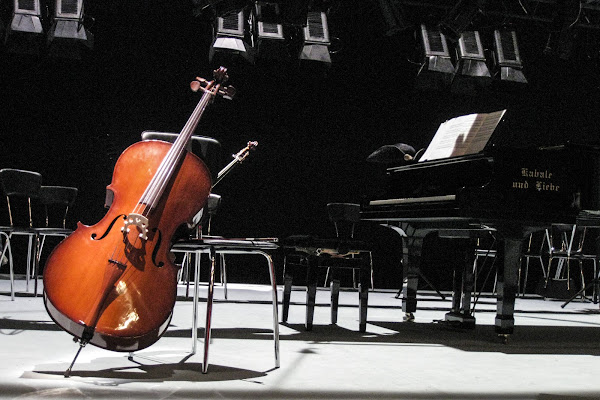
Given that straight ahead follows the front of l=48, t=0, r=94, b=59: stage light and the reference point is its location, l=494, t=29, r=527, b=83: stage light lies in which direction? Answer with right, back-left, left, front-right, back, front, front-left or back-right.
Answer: left

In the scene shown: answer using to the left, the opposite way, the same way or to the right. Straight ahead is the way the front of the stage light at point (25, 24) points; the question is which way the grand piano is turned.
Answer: to the right

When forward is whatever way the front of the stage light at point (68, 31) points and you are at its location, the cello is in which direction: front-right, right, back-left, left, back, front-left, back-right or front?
front

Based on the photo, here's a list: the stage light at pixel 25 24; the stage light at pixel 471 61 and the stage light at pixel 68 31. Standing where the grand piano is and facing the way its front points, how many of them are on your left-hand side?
0

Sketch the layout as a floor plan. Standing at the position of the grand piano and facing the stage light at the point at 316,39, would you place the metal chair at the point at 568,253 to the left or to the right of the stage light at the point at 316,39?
right

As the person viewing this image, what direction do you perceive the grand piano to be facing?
facing the viewer and to the left of the viewer

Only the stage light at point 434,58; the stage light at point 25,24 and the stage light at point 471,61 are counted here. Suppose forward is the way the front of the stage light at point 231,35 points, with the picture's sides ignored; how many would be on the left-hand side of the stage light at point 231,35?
2

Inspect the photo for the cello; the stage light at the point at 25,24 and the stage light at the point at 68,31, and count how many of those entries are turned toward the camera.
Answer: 3

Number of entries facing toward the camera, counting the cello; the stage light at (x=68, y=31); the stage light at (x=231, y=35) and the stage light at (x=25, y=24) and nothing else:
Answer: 4

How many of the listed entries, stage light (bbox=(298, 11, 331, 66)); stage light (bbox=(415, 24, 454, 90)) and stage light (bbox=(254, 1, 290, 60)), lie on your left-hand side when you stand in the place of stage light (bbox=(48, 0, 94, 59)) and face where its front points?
3

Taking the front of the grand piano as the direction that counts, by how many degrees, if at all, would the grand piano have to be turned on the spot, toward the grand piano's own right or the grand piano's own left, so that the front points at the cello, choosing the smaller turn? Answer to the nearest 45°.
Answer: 0° — it already faces it

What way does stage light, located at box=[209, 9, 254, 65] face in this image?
toward the camera

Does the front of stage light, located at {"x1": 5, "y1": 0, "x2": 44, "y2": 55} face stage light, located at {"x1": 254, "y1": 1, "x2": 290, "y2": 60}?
no

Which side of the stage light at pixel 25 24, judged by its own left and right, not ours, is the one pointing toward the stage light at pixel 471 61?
left

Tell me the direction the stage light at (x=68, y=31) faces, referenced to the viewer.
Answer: facing the viewer

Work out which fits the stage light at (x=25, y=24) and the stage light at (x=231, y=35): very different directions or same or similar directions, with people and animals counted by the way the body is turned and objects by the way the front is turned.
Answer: same or similar directions

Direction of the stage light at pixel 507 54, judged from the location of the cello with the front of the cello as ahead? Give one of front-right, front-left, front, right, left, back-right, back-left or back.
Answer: back-left

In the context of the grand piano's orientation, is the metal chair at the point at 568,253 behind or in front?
behind

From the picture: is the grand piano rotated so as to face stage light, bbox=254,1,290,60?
no
